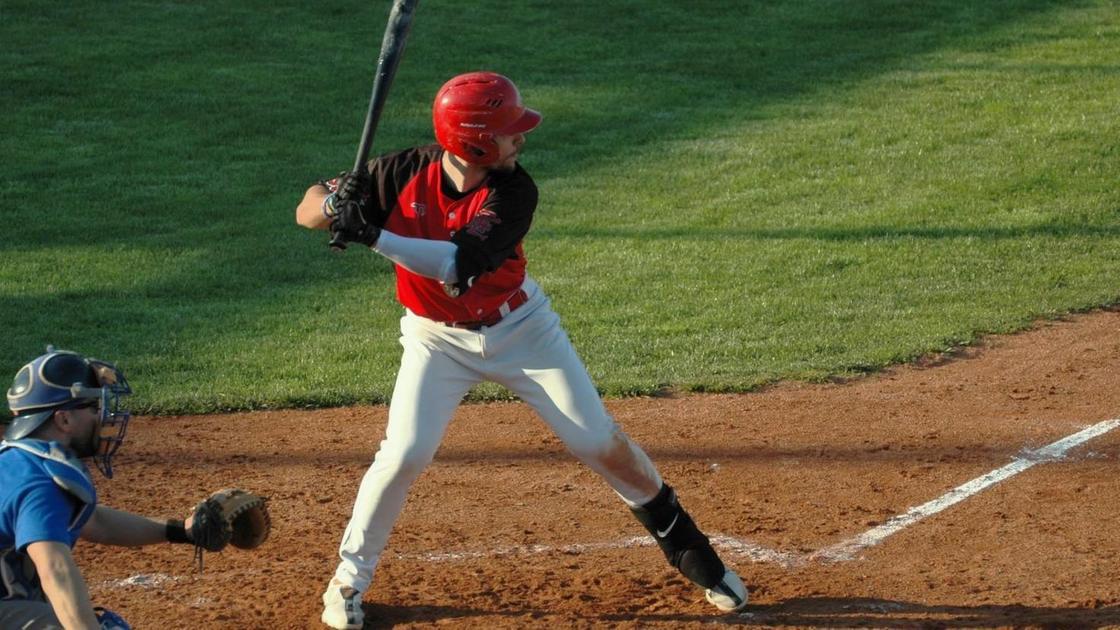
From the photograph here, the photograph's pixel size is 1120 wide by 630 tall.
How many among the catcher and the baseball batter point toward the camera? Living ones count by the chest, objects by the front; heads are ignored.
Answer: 1

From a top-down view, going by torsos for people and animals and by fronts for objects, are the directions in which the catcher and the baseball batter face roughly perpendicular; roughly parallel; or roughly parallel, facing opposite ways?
roughly perpendicular

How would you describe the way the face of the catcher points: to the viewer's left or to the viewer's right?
to the viewer's right

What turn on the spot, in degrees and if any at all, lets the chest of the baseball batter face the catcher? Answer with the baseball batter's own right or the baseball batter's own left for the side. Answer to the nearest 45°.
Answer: approximately 45° to the baseball batter's own right

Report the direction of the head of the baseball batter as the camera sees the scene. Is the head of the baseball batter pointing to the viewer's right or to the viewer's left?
to the viewer's right

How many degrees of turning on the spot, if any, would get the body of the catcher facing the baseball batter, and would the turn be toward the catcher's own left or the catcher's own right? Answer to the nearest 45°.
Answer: approximately 45° to the catcher's own left

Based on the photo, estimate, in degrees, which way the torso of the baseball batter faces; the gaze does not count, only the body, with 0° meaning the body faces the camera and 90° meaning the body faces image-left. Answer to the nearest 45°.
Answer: approximately 0°

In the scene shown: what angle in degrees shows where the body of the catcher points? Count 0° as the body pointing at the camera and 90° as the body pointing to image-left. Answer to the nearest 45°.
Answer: approximately 270°
